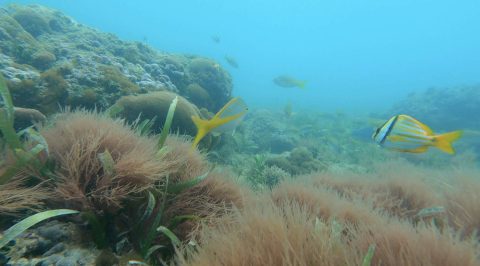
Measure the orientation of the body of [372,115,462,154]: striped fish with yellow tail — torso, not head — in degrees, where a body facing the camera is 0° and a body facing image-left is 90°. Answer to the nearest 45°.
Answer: approximately 90°

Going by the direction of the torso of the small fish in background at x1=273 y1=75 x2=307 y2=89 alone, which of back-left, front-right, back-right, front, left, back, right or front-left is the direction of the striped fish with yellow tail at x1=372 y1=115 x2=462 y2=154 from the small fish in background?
left

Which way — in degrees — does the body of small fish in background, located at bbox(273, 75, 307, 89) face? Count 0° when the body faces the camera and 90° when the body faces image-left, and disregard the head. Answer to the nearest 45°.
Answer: approximately 90°

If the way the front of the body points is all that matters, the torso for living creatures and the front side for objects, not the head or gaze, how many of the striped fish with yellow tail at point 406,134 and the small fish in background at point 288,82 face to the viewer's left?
2

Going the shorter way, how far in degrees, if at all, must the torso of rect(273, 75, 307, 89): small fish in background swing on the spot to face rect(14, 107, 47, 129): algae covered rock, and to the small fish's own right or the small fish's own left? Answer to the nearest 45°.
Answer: approximately 90° to the small fish's own left

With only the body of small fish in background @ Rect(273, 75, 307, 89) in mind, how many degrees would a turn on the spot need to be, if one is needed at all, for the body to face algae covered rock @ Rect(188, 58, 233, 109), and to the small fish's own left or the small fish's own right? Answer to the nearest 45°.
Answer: approximately 45° to the small fish's own left
